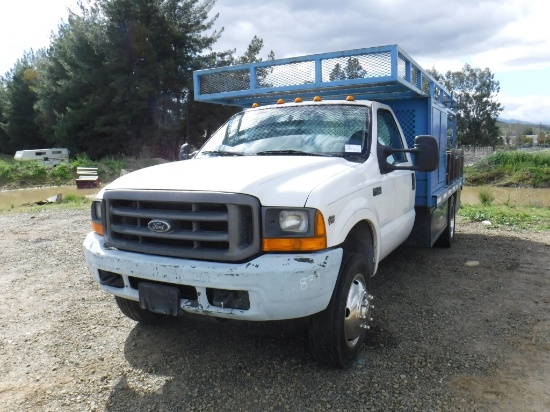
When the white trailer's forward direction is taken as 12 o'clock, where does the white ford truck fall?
The white ford truck is roughly at 9 o'clock from the white trailer.

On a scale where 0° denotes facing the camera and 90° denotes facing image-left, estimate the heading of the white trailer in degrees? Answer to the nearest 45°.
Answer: approximately 90°

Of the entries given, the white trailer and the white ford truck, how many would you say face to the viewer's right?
0

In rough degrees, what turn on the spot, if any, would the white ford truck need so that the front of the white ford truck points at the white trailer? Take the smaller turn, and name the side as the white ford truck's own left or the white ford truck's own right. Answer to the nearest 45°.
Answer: approximately 90° to the white ford truck's own right
